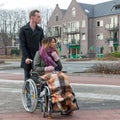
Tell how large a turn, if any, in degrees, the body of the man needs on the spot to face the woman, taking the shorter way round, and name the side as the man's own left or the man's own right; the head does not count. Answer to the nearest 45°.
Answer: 0° — they already face them

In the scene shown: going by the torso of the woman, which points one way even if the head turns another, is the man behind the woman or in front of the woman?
behind

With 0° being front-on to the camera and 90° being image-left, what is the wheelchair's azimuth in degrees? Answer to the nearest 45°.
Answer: approximately 315°

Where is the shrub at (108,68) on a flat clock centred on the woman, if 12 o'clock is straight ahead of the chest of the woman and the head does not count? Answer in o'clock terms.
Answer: The shrub is roughly at 8 o'clock from the woman.

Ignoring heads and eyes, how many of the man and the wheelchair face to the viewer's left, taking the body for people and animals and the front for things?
0
